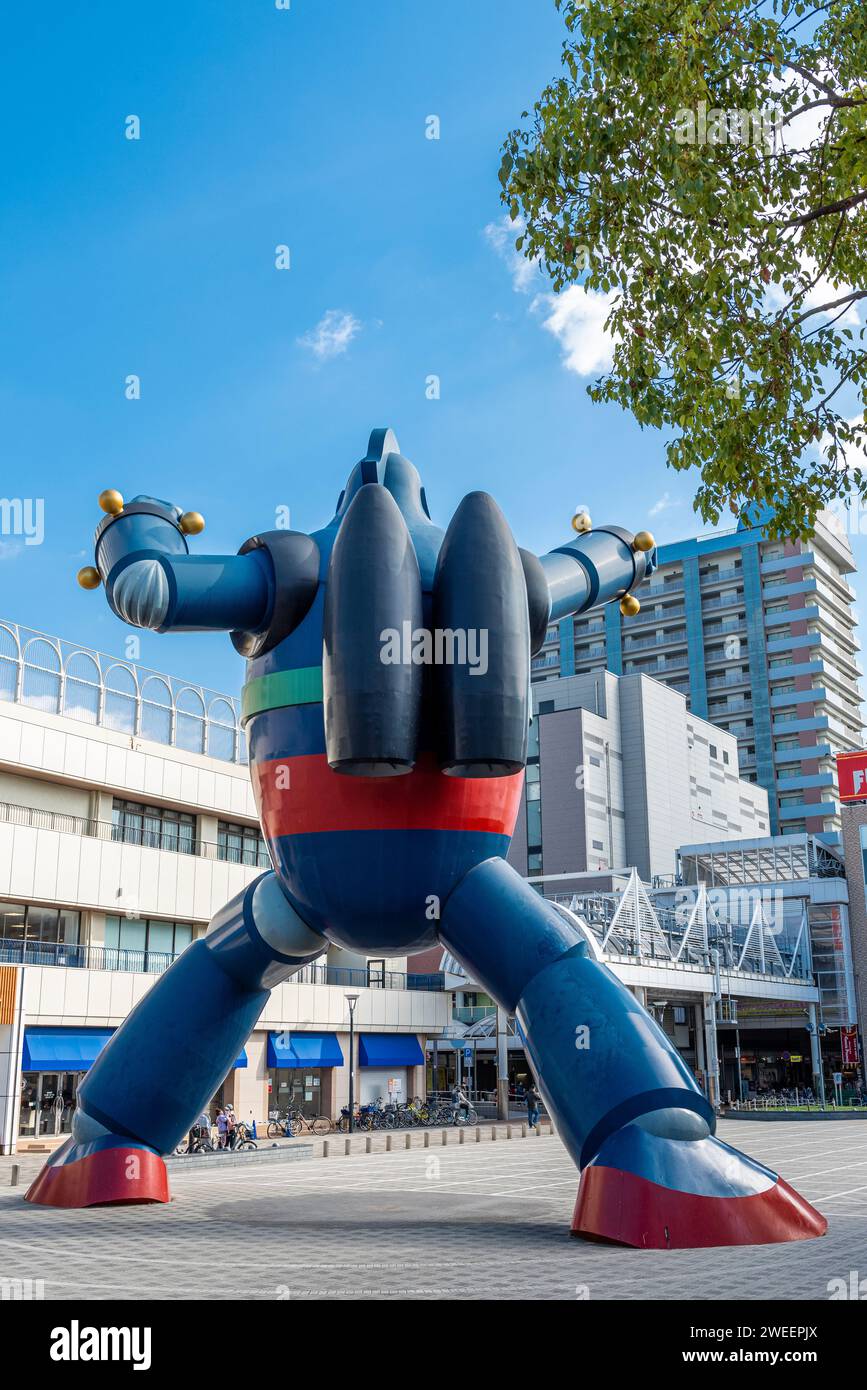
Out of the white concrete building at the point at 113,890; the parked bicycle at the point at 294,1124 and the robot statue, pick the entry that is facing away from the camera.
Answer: the robot statue

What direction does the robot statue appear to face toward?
away from the camera

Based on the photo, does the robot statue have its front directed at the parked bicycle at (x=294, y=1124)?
yes

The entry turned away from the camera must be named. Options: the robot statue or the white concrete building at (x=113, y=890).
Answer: the robot statue

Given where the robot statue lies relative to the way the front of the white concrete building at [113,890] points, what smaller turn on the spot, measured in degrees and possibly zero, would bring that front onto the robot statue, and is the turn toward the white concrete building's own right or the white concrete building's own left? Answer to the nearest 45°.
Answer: approximately 45° to the white concrete building's own right

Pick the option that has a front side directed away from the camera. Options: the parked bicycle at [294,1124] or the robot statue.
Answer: the robot statue

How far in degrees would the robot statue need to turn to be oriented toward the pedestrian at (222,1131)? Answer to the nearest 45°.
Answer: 0° — it already faces them

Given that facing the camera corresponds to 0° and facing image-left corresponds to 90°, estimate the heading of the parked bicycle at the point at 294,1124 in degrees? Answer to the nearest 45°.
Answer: approximately 90°

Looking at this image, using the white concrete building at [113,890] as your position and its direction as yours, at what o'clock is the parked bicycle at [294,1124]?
The parked bicycle is roughly at 9 o'clock from the white concrete building.
